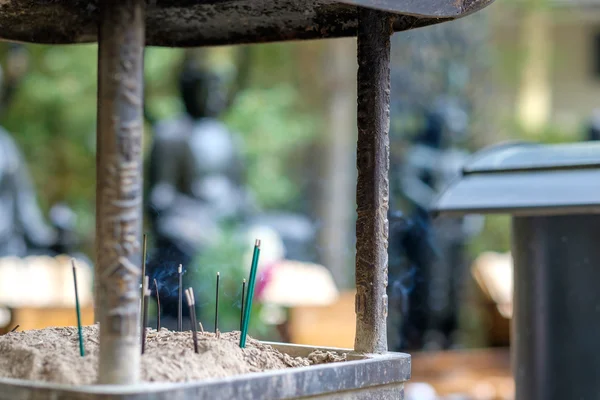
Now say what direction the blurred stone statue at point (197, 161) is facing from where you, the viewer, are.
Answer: facing the viewer and to the right of the viewer

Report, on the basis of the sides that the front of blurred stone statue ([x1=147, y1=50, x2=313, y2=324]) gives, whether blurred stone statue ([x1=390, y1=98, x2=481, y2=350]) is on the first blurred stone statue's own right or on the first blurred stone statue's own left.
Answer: on the first blurred stone statue's own left

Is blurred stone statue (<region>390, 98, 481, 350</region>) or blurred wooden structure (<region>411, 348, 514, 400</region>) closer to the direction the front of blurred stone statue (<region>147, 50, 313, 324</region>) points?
the blurred wooden structure

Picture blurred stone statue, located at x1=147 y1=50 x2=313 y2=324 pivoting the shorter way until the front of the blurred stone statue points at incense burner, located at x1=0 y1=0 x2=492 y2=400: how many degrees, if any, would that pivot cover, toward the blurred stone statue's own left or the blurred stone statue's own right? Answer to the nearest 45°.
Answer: approximately 45° to the blurred stone statue's own right

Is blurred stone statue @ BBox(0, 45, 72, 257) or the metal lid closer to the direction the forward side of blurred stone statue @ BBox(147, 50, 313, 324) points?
the metal lid

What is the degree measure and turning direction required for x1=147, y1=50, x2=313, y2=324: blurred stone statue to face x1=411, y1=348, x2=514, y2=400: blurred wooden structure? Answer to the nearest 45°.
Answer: approximately 45° to its left
